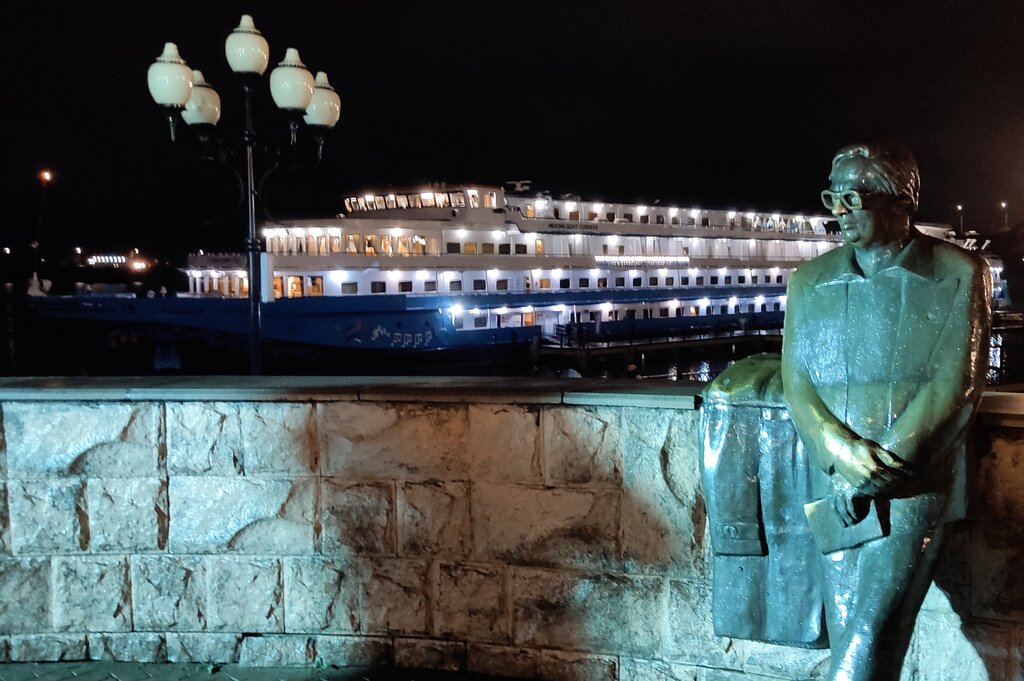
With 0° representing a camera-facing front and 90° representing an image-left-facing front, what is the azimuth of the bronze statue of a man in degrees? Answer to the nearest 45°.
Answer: approximately 45°

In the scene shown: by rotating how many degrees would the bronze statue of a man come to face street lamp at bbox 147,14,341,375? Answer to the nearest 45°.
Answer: approximately 90° to its right
